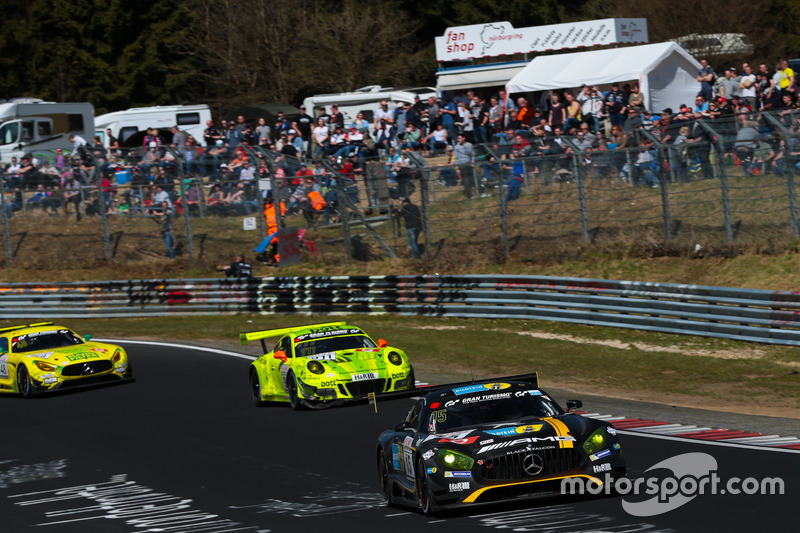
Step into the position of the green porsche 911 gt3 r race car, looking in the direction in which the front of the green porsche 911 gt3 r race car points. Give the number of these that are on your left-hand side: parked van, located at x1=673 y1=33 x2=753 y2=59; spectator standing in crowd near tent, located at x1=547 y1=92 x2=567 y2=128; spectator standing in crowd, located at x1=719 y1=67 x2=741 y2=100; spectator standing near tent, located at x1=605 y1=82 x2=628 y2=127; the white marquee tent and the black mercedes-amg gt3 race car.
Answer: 5

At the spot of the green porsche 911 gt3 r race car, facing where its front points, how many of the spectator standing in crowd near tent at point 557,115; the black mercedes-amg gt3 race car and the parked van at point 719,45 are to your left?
2

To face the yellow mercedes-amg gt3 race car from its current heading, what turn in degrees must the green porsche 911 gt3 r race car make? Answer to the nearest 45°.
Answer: approximately 180°

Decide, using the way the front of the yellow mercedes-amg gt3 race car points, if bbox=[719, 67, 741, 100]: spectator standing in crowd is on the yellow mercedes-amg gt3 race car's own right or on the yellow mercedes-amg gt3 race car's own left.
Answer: on the yellow mercedes-amg gt3 race car's own left

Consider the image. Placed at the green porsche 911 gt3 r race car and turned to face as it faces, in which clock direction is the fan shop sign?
The fan shop sign is roughly at 8 o'clock from the green porsche 911 gt3 r race car.

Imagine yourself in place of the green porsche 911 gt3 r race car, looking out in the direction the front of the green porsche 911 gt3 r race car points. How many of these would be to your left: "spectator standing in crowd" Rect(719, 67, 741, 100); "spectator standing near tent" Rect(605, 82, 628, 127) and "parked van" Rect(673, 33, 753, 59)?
3

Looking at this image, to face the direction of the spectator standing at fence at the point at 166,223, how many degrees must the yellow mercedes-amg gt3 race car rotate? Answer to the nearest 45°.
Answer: approximately 135° to its left

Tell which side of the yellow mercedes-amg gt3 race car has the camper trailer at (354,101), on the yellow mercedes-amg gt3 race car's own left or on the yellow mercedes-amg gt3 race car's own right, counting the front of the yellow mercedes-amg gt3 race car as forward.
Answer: on the yellow mercedes-amg gt3 race car's own left

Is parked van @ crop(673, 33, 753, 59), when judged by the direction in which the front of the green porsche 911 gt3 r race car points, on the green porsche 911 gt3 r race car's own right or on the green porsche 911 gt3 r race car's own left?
on the green porsche 911 gt3 r race car's own left

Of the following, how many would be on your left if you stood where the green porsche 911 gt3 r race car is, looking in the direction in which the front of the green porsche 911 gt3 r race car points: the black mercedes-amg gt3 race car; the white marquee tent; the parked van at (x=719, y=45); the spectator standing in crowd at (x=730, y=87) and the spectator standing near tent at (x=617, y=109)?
4

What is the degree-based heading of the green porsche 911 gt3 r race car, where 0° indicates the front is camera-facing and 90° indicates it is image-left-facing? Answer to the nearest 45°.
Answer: approximately 315°
